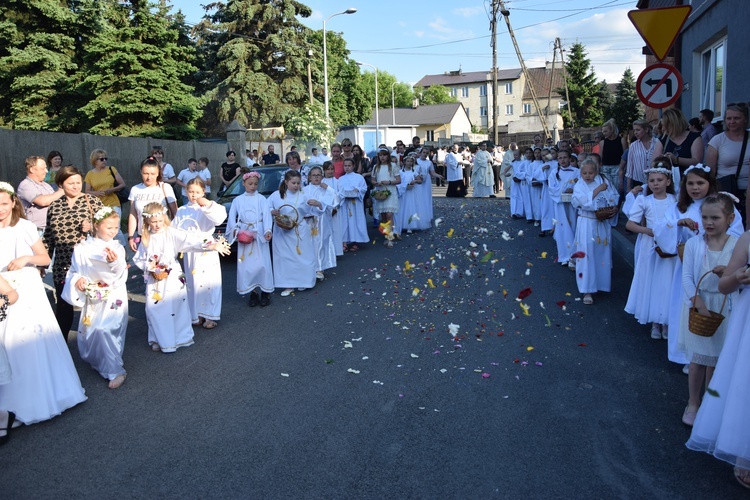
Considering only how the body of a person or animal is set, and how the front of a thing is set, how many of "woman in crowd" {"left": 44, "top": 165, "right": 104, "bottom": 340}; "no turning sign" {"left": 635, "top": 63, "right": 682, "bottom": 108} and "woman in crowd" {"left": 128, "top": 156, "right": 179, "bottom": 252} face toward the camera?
3

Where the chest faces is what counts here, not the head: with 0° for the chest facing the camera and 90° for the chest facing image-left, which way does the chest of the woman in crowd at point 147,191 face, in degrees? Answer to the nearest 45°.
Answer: approximately 0°

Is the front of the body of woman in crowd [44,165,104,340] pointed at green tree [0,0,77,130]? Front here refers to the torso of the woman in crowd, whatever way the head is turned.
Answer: no

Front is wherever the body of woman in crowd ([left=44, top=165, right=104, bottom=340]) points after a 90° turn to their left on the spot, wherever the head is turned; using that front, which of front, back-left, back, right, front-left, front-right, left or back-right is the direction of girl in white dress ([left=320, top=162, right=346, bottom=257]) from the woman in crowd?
front-left

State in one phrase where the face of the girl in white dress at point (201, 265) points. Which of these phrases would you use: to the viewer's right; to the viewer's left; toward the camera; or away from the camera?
toward the camera

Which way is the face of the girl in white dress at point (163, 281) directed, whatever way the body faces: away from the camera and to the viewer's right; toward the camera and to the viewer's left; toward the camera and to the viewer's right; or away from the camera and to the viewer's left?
toward the camera and to the viewer's right

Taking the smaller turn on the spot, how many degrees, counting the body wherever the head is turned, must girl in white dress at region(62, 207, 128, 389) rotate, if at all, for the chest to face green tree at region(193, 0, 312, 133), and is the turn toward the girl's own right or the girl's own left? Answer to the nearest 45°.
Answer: approximately 135° to the girl's own left

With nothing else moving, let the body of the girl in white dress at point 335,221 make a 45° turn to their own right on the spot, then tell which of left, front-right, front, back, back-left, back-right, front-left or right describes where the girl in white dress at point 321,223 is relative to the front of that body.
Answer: front

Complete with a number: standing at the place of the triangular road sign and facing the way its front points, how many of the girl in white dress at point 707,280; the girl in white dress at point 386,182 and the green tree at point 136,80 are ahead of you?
1

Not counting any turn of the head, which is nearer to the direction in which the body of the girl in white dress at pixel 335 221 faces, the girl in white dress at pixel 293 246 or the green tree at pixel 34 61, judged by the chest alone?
the girl in white dress

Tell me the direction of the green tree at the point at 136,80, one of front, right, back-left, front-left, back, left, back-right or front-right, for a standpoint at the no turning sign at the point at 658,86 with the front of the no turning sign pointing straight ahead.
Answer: back-right

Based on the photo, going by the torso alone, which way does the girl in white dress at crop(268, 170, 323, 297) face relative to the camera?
toward the camera

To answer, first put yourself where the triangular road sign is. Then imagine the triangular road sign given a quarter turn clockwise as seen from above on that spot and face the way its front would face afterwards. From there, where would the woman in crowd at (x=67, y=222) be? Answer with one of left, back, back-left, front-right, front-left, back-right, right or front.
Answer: front-left

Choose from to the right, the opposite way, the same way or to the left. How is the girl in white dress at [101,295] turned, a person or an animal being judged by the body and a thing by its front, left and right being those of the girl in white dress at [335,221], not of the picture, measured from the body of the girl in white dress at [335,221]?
the same way

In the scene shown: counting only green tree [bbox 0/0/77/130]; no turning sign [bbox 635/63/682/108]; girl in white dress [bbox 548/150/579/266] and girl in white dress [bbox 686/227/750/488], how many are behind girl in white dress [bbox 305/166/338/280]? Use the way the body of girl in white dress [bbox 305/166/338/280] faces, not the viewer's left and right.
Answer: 1

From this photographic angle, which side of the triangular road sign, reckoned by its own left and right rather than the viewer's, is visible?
front
